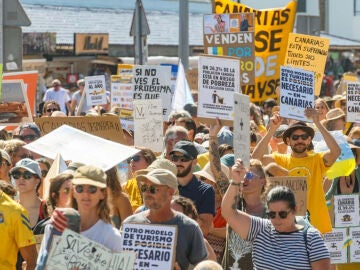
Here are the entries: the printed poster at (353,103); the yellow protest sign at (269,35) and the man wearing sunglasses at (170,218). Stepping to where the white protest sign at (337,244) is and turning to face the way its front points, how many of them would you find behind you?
2

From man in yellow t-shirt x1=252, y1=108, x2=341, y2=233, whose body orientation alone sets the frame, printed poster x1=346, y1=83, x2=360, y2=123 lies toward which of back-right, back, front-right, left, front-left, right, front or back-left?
back

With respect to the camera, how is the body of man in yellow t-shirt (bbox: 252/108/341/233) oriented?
toward the camera

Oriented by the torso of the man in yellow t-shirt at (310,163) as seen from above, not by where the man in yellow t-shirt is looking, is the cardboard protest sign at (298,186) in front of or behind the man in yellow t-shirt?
in front

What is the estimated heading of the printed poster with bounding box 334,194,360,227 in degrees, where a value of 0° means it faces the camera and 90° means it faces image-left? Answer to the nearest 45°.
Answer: approximately 0°

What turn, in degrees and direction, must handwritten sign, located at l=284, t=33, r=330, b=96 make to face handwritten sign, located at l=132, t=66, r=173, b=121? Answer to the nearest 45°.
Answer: approximately 90° to its right

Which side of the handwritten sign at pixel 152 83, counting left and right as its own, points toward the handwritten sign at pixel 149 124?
front

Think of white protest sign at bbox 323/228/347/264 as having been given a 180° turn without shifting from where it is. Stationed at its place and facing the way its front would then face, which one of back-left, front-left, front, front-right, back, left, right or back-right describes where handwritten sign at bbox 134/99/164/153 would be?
front-left

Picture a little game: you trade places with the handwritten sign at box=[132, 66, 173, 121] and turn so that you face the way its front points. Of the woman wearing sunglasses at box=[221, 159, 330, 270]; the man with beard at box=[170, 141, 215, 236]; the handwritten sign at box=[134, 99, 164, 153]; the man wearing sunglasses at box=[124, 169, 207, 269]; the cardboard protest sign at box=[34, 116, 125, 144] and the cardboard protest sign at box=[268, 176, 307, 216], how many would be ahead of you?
6

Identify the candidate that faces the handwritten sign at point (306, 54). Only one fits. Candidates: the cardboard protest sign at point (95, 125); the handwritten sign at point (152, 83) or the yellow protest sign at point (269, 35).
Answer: the yellow protest sign

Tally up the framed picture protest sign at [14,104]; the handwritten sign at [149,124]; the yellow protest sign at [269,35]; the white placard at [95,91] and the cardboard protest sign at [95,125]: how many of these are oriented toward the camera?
5

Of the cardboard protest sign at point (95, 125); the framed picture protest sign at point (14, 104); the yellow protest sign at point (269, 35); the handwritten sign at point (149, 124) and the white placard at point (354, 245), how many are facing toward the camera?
5

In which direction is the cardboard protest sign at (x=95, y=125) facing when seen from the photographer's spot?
facing the viewer

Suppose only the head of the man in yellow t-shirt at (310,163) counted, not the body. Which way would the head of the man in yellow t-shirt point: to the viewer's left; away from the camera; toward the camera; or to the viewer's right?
toward the camera

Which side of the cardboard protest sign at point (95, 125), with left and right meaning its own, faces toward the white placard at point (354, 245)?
left

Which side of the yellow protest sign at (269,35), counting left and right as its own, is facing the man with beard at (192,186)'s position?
front

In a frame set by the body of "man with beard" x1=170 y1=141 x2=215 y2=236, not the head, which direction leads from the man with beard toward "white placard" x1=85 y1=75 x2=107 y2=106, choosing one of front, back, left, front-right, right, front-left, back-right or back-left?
back-right

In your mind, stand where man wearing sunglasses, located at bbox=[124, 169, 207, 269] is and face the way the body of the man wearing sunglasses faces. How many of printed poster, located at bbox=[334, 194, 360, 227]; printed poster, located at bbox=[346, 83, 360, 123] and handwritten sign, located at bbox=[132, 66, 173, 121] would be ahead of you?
0
